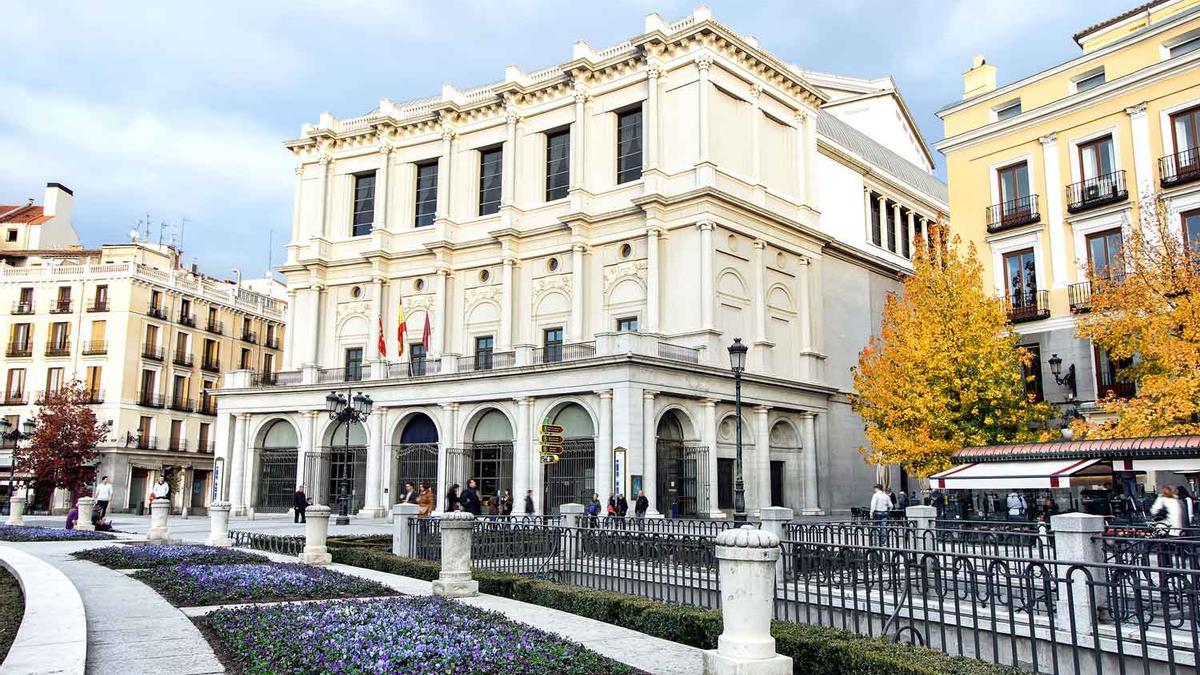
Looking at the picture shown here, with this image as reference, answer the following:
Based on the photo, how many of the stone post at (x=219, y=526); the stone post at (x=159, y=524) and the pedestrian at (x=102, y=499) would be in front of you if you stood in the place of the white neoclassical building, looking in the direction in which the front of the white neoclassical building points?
3

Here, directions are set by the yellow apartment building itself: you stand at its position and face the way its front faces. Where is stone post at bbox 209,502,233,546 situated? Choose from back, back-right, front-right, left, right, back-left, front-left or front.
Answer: front

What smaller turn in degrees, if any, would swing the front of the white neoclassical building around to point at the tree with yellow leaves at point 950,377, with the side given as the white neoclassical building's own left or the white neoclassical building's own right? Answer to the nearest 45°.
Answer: approximately 90° to the white neoclassical building's own left

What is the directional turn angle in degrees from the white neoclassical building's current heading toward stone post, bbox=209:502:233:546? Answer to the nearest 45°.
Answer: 0° — it already faces it

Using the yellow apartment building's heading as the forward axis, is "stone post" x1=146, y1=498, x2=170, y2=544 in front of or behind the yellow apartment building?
in front

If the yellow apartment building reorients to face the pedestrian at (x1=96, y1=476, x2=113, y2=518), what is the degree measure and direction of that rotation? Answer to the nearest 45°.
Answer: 0° — it already faces them

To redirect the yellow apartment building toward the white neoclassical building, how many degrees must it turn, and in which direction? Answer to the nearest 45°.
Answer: approximately 45° to its right

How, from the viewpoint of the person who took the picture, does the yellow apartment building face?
facing the viewer and to the left of the viewer

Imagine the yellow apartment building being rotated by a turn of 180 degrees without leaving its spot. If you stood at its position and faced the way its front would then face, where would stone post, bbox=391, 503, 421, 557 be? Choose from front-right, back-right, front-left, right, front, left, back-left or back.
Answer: back

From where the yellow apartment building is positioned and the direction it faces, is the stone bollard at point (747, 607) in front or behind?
in front

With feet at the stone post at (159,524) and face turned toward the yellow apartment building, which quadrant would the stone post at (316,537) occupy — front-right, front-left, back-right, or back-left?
front-right

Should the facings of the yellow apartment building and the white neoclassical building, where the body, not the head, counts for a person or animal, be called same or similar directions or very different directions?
same or similar directions

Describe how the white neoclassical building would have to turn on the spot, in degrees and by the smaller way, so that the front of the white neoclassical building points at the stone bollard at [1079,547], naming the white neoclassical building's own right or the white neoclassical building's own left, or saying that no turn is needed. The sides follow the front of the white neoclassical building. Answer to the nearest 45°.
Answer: approximately 45° to the white neoclassical building's own left

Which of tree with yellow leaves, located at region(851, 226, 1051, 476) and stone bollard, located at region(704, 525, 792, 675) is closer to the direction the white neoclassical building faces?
the stone bollard

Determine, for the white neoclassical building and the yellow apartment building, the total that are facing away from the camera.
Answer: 0

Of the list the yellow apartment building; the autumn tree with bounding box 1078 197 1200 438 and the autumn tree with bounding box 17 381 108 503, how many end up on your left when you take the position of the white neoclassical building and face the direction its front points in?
2
